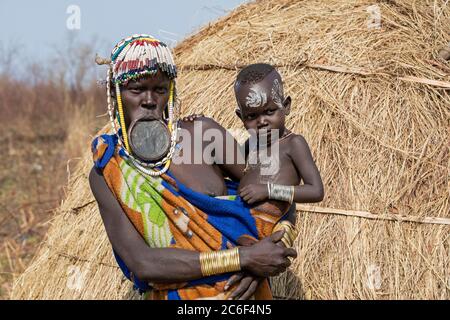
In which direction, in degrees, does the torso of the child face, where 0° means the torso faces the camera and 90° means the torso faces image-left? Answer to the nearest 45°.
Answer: approximately 45°
